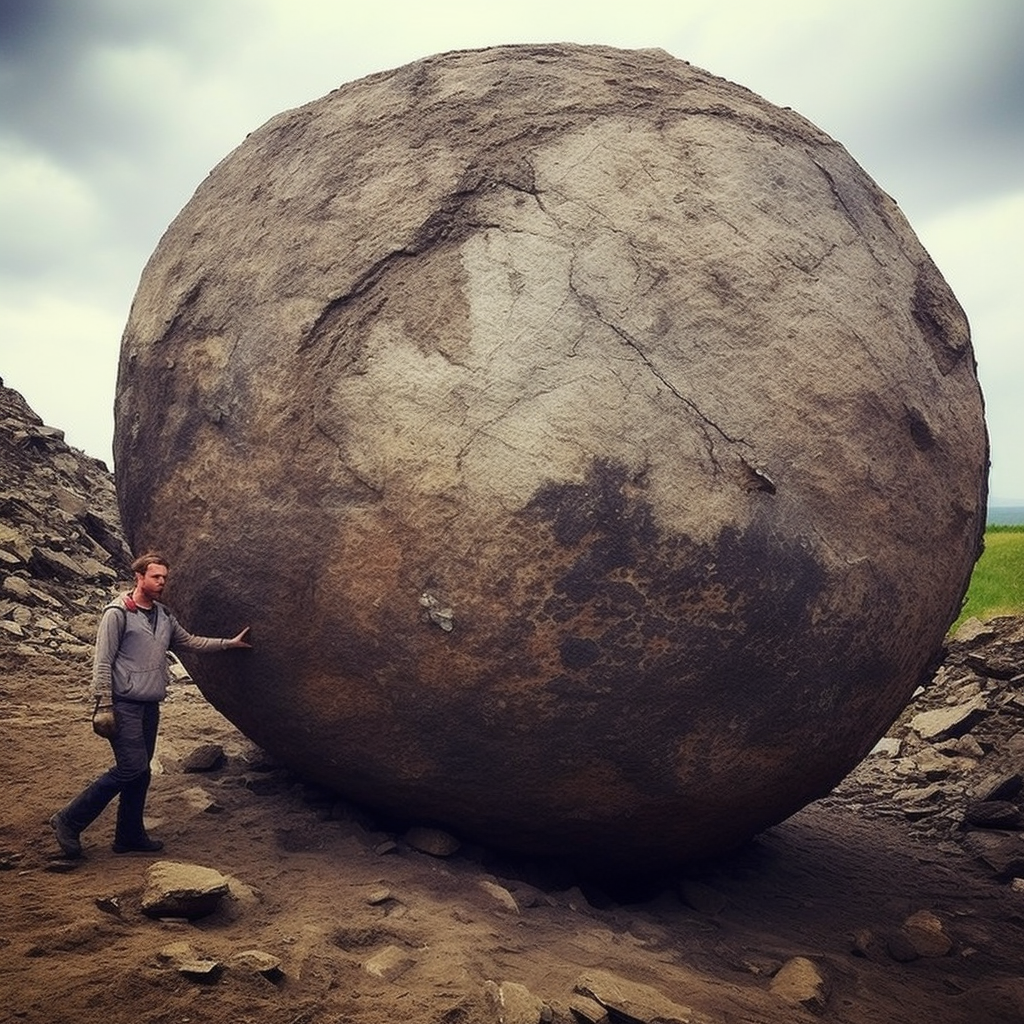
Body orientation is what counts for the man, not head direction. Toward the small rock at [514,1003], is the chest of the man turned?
yes

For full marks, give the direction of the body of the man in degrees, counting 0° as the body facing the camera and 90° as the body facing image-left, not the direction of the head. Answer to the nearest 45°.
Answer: approximately 315°

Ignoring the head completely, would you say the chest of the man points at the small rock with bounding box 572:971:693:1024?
yes

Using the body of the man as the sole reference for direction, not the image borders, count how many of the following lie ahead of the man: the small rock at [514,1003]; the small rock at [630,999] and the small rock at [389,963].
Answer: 3

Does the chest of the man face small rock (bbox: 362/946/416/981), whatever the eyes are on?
yes

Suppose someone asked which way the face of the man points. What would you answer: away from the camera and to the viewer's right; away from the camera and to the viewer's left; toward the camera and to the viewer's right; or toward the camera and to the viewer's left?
toward the camera and to the viewer's right

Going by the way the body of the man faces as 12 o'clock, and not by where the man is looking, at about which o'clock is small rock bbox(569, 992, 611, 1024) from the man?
The small rock is roughly at 12 o'clock from the man.
